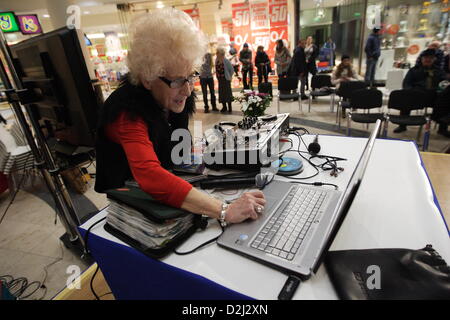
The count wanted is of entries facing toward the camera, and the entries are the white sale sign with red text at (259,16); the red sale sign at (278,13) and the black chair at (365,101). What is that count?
3

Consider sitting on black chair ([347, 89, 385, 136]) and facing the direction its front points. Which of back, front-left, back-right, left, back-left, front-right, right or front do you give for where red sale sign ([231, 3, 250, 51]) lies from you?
back-right

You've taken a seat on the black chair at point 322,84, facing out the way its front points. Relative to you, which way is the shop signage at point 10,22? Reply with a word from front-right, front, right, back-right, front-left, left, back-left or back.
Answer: right

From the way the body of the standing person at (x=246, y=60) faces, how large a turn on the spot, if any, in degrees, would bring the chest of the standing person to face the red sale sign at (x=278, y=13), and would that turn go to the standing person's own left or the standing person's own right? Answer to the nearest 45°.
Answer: approximately 135° to the standing person's own left

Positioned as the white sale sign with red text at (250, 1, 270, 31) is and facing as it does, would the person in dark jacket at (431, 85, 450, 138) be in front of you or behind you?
in front

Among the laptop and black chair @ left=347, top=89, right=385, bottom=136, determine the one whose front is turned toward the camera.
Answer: the black chair

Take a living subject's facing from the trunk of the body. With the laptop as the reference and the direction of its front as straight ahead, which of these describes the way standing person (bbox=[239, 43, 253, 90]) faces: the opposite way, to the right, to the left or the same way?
to the left

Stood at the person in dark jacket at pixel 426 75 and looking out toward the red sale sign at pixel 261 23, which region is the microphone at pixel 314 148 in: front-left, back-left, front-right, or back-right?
back-left

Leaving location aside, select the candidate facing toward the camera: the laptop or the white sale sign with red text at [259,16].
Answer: the white sale sign with red text

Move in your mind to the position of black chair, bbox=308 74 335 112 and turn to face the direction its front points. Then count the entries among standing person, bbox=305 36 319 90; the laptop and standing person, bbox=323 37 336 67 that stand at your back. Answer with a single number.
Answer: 2

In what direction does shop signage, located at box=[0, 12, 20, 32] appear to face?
toward the camera

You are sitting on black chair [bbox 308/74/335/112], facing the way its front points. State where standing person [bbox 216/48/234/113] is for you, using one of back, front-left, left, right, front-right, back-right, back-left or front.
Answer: right

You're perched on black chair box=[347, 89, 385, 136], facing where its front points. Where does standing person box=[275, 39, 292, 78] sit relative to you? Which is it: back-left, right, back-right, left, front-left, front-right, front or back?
back-right

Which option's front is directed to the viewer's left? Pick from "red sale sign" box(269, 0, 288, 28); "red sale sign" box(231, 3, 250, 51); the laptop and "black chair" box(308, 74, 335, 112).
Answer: the laptop

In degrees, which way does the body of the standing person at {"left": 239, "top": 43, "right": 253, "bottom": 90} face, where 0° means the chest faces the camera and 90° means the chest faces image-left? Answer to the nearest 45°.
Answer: approximately 0°

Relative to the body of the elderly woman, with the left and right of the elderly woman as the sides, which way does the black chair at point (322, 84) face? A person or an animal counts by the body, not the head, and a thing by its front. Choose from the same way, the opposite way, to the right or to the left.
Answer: to the right

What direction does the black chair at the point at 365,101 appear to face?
toward the camera

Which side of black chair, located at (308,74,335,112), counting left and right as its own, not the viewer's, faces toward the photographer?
front
